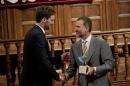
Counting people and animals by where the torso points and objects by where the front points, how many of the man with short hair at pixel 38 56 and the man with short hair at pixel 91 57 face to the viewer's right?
1

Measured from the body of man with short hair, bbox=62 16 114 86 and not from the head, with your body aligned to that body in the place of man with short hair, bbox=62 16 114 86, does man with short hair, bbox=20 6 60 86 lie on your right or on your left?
on your right

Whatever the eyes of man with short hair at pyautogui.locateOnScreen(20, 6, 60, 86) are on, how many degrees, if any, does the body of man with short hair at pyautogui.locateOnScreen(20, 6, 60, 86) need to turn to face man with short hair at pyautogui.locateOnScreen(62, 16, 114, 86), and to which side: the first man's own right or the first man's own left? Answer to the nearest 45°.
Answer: approximately 45° to the first man's own right

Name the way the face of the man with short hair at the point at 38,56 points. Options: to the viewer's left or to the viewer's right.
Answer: to the viewer's right

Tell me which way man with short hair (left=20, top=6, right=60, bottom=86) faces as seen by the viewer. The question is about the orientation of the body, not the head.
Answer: to the viewer's right

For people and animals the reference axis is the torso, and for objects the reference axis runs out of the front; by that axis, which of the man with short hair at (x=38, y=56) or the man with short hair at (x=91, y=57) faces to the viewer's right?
the man with short hair at (x=38, y=56)
